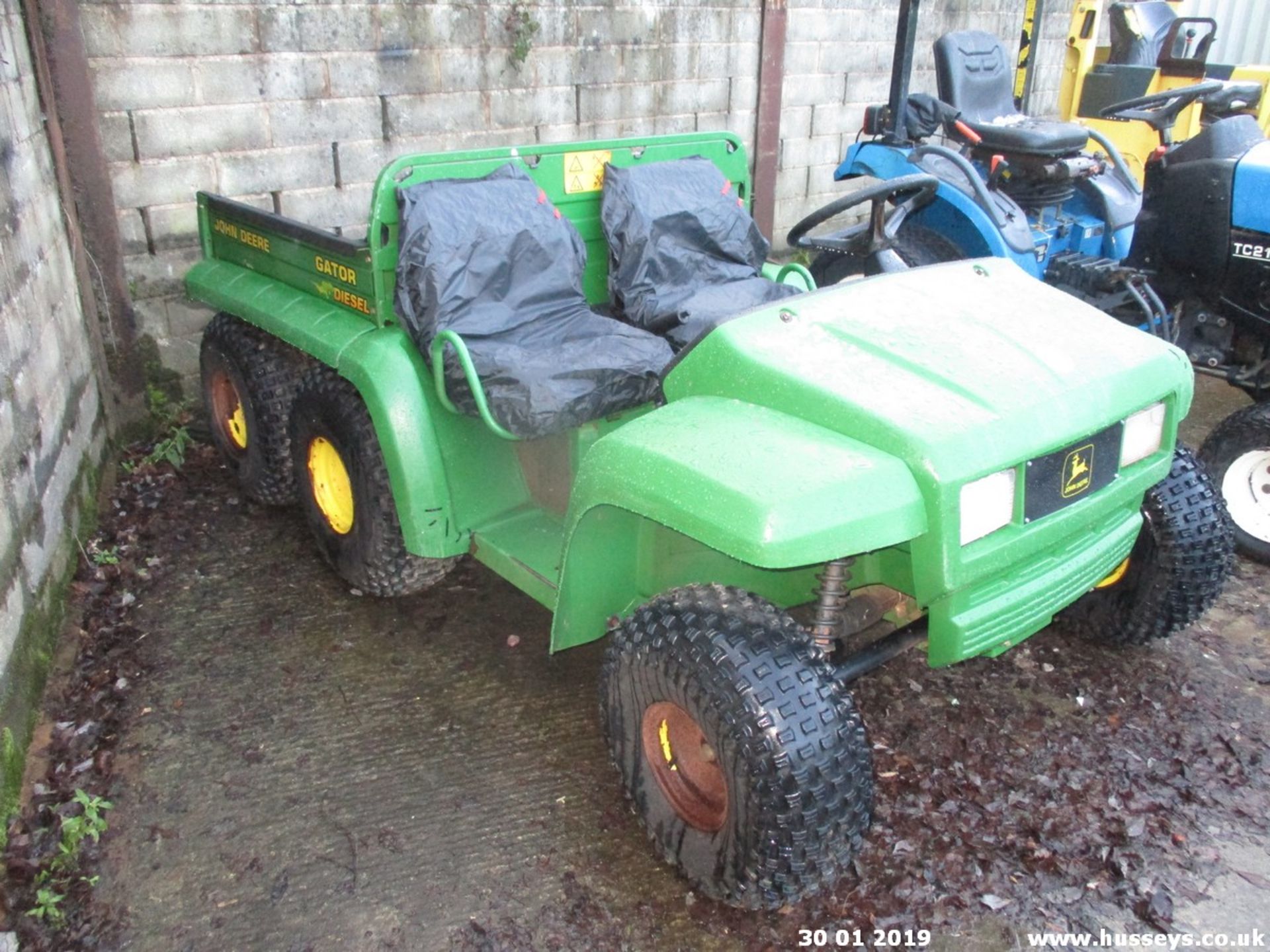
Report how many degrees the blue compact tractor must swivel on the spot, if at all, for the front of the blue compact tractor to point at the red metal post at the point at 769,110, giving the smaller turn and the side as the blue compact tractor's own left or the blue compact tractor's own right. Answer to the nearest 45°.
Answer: approximately 180°

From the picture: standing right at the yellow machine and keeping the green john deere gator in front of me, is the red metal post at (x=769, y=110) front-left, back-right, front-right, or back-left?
front-right

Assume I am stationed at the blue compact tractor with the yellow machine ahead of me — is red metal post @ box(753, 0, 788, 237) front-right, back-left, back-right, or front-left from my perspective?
front-left

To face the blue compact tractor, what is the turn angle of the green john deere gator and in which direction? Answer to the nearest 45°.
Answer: approximately 90° to its left

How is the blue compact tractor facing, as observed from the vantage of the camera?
facing the viewer and to the right of the viewer

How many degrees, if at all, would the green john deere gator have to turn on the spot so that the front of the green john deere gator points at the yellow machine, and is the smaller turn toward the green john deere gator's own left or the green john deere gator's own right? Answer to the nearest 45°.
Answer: approximately 90° to the green john deere gator's own left

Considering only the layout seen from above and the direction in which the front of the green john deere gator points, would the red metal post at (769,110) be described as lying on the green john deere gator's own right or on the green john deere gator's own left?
on the green john deere gator's own left
